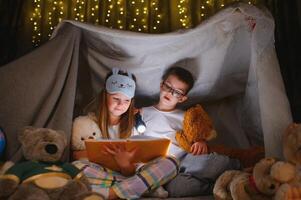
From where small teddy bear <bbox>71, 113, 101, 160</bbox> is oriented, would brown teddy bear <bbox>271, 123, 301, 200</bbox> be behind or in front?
in front

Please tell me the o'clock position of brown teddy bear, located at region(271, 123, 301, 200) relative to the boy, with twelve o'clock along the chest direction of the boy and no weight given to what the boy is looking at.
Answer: The brown teddy bear is roughly at 11 o'clock from the boy.

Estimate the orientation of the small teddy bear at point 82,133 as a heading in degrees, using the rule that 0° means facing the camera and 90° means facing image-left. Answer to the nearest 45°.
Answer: approximately 315°

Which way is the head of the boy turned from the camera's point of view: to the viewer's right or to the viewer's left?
to the viewer's left

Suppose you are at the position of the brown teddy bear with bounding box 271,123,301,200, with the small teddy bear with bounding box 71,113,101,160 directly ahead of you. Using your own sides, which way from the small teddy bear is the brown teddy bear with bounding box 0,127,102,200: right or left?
left

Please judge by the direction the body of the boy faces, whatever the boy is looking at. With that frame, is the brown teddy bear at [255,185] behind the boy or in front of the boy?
in front

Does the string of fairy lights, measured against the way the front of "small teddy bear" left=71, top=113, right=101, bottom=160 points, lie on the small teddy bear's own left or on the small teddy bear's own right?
on the small teddy bear's own left

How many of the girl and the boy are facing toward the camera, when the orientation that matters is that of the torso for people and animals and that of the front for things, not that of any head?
2
